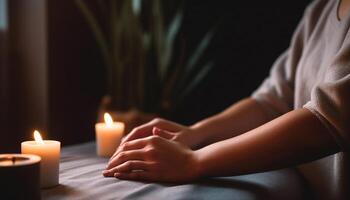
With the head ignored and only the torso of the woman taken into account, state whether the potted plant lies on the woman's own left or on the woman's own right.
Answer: on the woman's own right

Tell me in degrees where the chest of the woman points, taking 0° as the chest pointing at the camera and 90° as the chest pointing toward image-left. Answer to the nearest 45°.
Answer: approximately 45°
